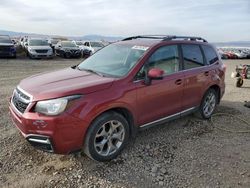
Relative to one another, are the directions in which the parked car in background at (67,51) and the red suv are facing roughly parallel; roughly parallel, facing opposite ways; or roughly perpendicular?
roughly perpendicular

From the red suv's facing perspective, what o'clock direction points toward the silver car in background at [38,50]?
The silver car in background is roughly at 4 o'clock from the red suv.

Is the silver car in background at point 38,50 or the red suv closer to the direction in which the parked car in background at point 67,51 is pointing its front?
the red suv

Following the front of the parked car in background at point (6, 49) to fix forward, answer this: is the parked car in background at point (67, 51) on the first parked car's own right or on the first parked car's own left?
on the first parked car's own left

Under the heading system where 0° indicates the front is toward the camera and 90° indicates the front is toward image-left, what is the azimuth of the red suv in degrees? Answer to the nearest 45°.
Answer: approximately 45°

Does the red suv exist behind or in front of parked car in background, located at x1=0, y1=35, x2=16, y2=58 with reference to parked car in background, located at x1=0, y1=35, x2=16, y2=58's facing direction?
in front

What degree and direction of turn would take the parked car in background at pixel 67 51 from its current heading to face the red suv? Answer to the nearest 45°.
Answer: approximately 45° to its right

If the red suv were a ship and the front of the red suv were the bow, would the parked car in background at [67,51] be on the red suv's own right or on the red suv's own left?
on the red suv's own right

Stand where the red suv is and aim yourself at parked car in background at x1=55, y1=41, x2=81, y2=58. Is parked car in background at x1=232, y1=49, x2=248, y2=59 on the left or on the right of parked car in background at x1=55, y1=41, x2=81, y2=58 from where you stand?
right

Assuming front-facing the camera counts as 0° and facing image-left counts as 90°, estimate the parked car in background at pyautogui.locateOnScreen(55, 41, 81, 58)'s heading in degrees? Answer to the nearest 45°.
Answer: approximately 315°
